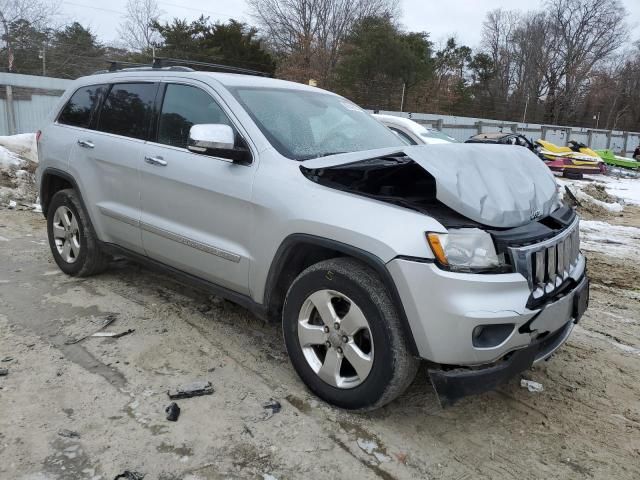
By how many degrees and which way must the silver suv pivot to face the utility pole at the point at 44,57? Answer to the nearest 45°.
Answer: approximately 180°

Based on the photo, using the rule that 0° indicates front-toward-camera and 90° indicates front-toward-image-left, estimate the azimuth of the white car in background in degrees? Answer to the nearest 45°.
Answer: approximately 315°

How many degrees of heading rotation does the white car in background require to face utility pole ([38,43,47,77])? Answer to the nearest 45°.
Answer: approximately 180°

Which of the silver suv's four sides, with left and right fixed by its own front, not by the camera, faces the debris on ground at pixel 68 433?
right

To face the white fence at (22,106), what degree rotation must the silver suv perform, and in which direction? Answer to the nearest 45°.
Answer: approximately 180°

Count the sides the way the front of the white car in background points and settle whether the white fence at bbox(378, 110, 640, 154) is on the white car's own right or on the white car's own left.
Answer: on the white car's own left

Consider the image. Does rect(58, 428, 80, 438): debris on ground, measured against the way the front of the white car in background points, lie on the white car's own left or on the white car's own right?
on the white car's own right

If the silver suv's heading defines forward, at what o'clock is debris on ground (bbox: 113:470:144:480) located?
The debris on ground is roughly at 3 o'clock from the silver suv.

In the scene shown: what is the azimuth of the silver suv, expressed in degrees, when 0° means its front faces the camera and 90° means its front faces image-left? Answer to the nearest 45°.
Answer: approximately 315°
